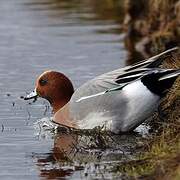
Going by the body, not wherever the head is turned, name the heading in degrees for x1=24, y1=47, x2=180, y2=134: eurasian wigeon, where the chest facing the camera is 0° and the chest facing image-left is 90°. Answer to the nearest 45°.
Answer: approximately 90°
